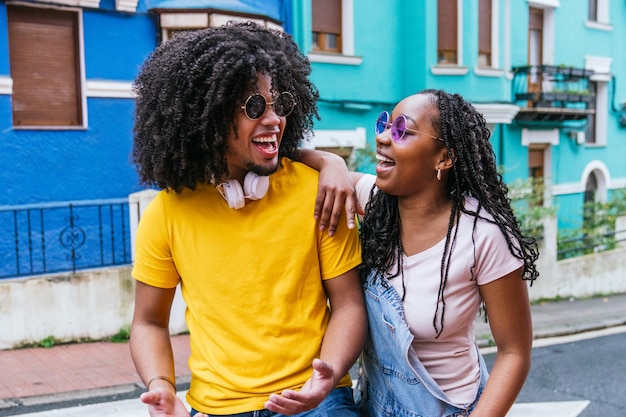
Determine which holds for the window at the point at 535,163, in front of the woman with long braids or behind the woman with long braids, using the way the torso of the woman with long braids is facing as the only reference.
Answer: behind

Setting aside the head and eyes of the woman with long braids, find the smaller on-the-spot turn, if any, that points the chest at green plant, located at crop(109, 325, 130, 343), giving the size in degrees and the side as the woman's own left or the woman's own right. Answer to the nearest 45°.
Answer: approximately 90° to the woman's own right

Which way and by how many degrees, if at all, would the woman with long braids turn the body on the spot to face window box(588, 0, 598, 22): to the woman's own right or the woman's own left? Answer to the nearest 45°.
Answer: approximately 135° to the woman's own right

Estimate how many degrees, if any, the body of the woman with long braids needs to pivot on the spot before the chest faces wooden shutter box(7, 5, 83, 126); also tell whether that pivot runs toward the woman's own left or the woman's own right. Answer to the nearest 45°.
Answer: approximately 90° to the woman's own right

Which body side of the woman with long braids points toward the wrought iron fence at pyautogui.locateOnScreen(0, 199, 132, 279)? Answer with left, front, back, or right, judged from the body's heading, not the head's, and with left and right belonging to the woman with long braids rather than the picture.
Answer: right

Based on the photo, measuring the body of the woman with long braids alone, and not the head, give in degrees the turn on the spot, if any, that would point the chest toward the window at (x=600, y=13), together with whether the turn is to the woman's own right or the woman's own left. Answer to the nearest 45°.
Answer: approximately 135° to the woman's own right

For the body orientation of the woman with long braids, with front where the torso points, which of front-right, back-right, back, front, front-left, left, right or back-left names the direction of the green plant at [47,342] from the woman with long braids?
right

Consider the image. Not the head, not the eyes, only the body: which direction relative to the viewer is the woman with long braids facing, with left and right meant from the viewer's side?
facing the viewer and to the left of the viewer

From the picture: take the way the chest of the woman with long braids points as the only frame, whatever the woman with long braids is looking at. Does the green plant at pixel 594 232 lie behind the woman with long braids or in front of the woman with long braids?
behind

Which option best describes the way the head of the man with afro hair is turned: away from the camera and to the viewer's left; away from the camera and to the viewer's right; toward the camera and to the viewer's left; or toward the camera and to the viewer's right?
toward the camera and to the viewer's right

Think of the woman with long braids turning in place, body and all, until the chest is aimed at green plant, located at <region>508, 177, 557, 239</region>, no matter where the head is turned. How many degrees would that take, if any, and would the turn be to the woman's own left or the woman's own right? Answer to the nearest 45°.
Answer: approximately 135° to the woman's own right
